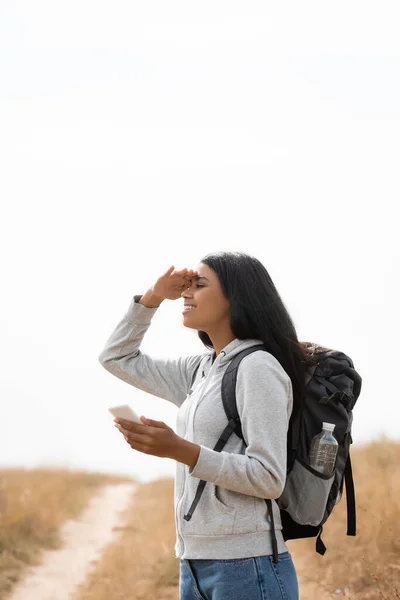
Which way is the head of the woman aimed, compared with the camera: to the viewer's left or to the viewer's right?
to the viewer's left

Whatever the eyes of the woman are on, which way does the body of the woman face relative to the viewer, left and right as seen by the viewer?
facing to the left of the viewer
